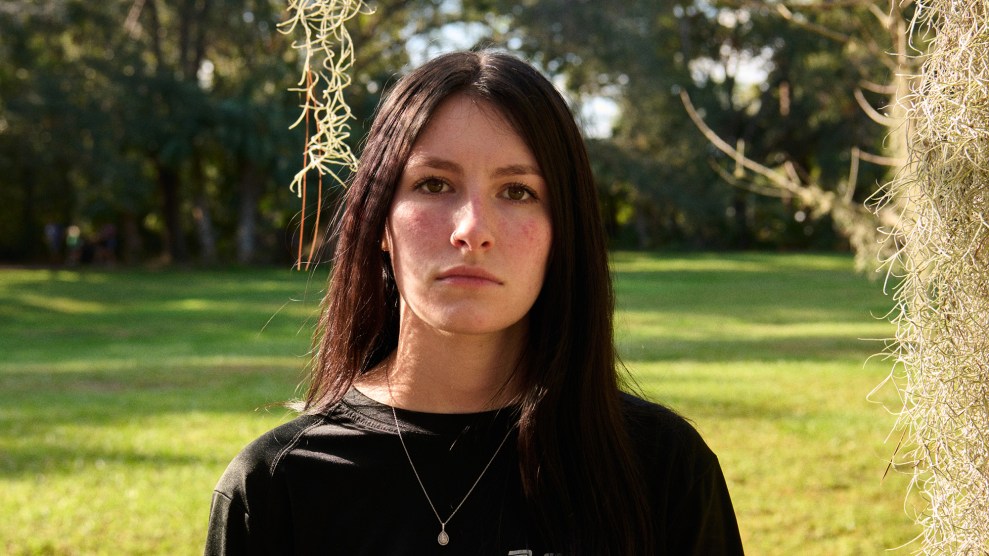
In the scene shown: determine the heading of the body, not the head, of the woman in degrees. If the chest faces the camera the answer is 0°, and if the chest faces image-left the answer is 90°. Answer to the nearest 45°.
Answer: approximately 0°

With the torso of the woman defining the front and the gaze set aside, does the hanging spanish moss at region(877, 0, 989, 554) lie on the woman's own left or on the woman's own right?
on the woman's own left
